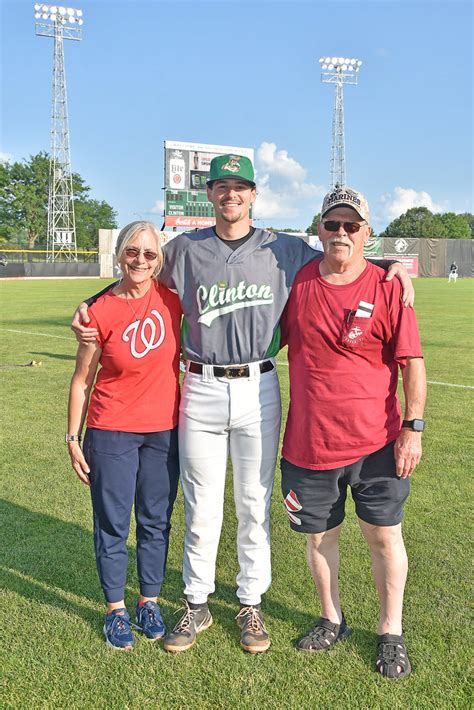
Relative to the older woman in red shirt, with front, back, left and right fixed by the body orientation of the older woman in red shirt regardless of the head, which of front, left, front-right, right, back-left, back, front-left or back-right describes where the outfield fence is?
back

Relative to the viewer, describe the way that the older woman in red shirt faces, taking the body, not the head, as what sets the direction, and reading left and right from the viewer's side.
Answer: facing the viewer

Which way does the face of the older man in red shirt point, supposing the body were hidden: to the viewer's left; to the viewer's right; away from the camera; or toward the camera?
toward the camera

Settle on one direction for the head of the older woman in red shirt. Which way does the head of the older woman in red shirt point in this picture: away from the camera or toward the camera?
toward the camera

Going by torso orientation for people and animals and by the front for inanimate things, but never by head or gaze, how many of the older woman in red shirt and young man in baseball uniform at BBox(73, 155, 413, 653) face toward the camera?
2

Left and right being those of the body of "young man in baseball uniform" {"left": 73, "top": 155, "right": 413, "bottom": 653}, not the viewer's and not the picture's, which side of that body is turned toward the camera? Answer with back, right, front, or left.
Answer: front

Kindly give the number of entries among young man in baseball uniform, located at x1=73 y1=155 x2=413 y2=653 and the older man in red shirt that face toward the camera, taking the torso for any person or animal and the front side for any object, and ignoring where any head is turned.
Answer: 2

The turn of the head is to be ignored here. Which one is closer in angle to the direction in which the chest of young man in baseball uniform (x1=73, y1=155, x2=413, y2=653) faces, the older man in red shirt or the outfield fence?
the older man in red shirt

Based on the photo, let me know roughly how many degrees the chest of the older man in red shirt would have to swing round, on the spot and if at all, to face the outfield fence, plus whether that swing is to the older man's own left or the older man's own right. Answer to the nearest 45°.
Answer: approximately 135° to the older man's own right

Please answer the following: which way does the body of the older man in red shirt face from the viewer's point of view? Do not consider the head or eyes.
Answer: toward the camera

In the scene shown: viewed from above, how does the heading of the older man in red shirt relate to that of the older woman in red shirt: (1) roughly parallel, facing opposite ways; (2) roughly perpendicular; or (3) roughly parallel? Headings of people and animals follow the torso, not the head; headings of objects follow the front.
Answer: roughly parallel

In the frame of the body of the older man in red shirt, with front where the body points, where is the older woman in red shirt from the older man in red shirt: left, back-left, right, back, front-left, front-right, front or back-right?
right

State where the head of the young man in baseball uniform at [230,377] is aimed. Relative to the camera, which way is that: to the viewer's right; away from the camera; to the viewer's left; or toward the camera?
toward the camera
